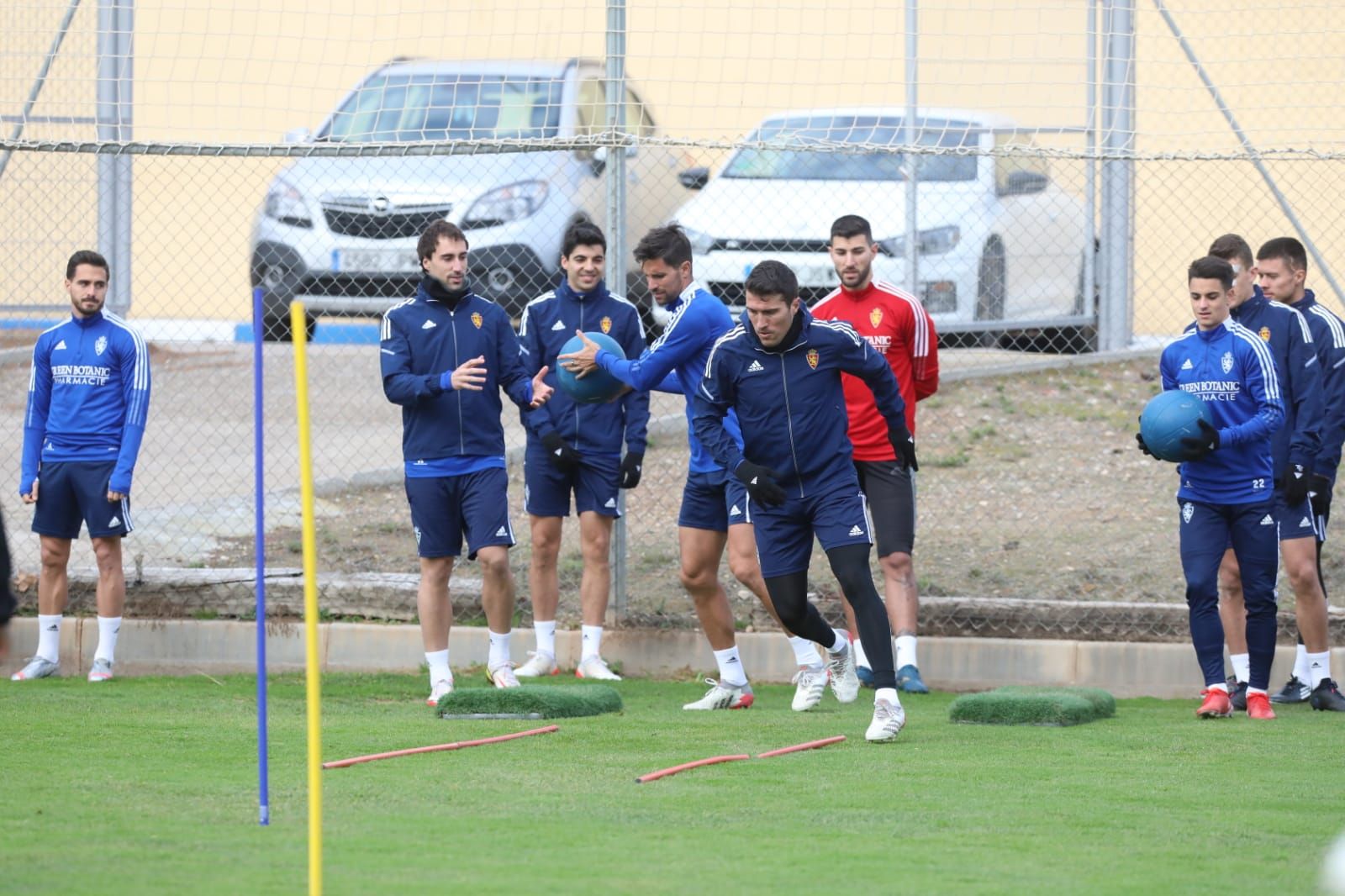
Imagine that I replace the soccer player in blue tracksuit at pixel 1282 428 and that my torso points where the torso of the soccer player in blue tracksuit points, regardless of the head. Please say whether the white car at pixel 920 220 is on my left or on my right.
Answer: on my right

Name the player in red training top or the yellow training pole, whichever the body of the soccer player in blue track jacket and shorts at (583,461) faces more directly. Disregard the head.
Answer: the yellow training pole

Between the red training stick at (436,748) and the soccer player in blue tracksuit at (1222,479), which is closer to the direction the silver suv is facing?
the red training stick

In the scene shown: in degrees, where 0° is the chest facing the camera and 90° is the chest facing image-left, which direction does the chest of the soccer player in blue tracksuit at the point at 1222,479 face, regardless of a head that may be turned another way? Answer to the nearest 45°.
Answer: approximately 45°

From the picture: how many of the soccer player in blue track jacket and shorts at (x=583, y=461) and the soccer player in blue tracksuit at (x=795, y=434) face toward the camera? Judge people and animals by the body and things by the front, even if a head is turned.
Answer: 2

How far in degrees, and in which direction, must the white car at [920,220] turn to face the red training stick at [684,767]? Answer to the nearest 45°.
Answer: approximately 45° to its left

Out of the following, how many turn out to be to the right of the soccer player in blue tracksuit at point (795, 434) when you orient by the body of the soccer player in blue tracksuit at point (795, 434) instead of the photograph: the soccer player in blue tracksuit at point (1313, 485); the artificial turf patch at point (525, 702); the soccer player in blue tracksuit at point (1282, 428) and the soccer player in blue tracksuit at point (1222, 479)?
1

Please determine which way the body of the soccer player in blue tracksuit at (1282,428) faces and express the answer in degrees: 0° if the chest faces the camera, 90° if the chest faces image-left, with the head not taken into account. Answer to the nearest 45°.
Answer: approximately 45°

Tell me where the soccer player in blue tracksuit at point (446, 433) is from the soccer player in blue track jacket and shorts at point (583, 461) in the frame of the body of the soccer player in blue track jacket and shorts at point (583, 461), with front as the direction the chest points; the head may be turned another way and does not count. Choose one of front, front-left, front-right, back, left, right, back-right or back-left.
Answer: front-right
